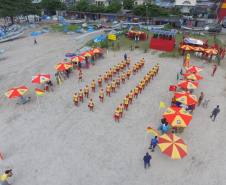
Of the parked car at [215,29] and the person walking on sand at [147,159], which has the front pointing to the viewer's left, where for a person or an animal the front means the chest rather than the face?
the parked car

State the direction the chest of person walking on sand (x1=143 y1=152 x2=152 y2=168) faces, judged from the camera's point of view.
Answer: away from the camera

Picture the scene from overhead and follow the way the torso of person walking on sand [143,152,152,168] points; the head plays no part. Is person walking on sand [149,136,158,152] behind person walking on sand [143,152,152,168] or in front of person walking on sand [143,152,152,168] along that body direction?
in front

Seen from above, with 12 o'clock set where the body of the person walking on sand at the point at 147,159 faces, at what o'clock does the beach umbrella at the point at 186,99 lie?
The beach umbrella is roughly at 1 o'clock from the person walking on sand.

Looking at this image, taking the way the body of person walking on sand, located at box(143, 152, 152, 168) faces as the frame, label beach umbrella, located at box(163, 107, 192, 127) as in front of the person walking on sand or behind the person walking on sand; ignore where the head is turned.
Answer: in front

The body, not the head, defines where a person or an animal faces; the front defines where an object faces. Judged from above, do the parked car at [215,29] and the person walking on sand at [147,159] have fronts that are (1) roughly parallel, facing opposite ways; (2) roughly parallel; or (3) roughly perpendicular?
roughly perpendicular
